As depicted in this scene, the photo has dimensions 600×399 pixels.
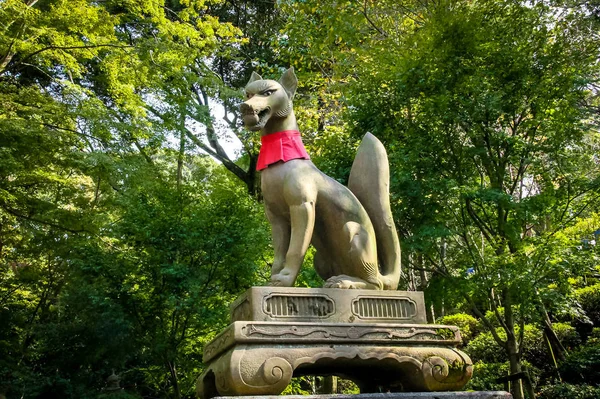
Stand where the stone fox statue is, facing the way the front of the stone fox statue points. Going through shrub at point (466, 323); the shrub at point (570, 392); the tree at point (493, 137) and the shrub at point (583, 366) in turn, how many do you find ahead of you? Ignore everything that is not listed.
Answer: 0

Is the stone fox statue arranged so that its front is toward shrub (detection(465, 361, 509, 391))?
no

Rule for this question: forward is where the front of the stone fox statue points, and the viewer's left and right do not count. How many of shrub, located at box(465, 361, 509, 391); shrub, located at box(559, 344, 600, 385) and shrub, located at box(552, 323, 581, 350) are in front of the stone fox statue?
0

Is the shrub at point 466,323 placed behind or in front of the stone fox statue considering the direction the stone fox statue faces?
behind

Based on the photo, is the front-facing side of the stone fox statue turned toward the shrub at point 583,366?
no

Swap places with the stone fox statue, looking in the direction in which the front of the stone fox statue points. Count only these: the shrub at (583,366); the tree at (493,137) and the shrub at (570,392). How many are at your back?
3

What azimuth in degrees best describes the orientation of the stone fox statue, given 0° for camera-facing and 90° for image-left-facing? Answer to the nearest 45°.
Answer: approximately 45°

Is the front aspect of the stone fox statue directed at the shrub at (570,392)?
no

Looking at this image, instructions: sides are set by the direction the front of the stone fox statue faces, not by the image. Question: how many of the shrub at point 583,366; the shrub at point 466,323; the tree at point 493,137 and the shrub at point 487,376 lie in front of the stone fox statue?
0

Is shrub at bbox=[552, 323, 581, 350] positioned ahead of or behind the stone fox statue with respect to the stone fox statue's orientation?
behind

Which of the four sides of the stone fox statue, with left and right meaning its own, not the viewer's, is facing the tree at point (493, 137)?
back
